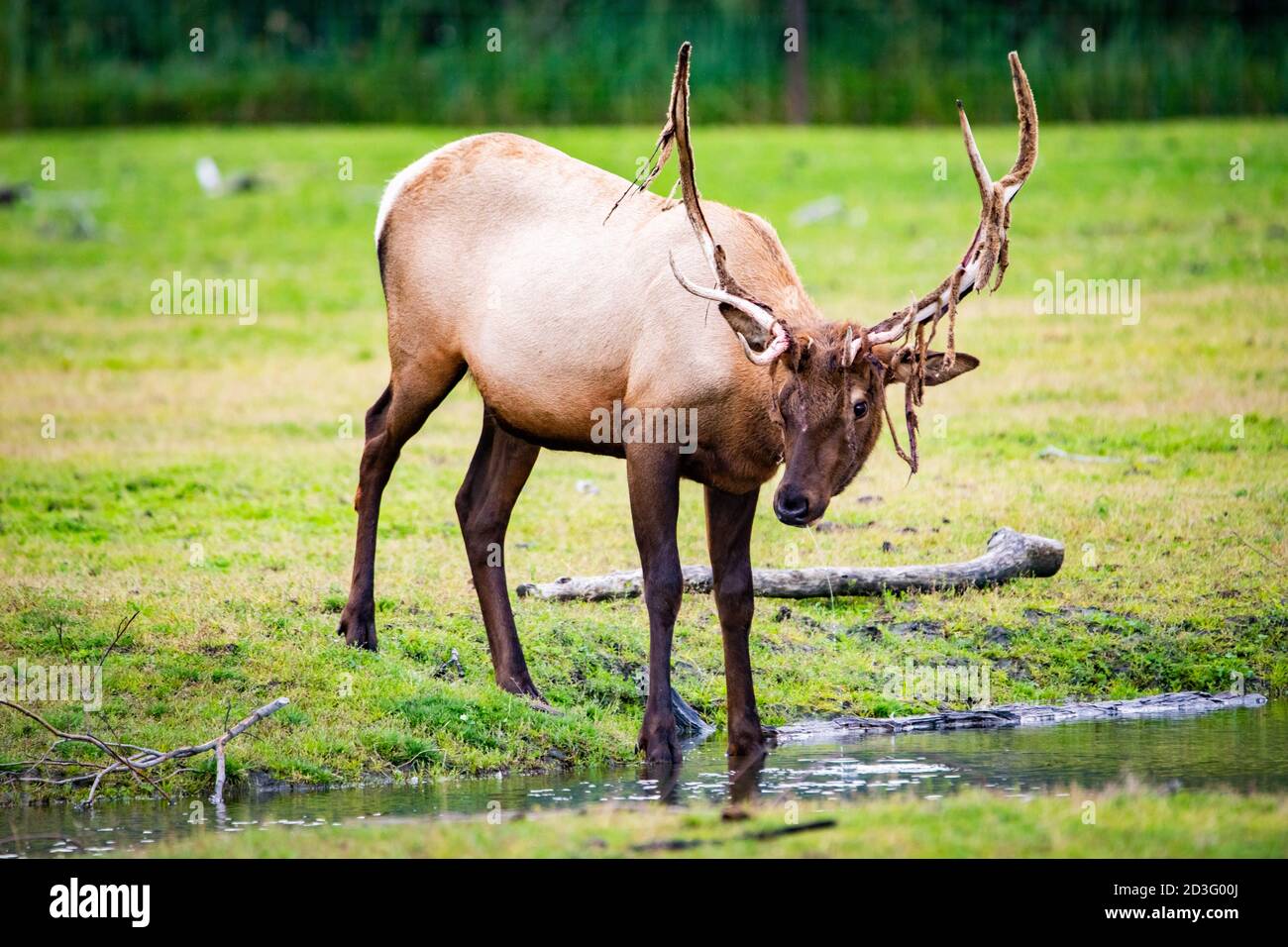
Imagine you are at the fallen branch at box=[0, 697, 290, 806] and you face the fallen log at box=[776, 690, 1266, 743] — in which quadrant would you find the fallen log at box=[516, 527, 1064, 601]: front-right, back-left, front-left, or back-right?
front-left

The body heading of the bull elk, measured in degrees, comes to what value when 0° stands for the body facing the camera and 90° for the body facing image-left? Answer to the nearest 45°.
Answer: approximately 315°

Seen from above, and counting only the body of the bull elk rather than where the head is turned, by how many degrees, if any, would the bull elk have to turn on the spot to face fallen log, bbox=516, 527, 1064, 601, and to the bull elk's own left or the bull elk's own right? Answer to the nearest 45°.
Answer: approximately 90° to the bull elk's own left

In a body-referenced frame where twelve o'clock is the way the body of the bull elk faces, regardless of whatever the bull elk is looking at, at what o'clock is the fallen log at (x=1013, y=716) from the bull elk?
The fallen log is roughly at 10 o'clock from the bull elk.

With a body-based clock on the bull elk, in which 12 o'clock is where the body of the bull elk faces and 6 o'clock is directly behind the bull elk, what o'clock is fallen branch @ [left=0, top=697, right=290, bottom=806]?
The fallen branch is roughly at 4 o'clock from the bull elk.

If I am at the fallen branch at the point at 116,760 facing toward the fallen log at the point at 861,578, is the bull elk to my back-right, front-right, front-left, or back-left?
front-right
